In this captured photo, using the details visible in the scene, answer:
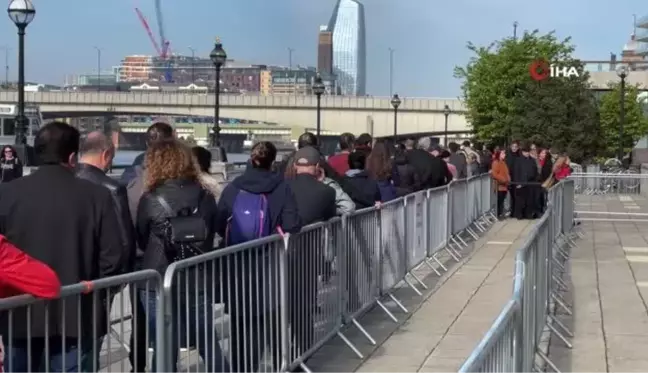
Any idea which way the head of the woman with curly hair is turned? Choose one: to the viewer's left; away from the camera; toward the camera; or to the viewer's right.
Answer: away from the camera

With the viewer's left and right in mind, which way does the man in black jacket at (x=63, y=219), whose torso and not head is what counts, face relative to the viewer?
facing away from the viewer

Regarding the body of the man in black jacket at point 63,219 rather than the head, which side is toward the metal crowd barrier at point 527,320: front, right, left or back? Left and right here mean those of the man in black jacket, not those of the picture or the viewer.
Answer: right

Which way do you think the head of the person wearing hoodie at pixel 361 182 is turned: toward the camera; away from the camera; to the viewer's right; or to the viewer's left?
away from the camera

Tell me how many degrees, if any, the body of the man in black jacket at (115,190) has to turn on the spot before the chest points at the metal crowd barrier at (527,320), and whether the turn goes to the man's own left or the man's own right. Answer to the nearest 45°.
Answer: approximately 45° to the man's own right

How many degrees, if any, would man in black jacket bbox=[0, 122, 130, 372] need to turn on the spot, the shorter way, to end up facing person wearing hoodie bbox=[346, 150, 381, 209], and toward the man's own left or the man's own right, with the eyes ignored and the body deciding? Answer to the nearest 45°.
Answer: approximately 45° to the man's own right

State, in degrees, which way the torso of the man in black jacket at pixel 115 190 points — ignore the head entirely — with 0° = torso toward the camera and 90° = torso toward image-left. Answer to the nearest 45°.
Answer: approximately 225°

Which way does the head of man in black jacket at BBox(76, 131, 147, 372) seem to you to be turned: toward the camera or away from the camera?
away from the camera

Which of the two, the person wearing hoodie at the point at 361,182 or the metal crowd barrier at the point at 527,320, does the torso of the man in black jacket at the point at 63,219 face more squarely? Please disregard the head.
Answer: the person wearing hoodie
